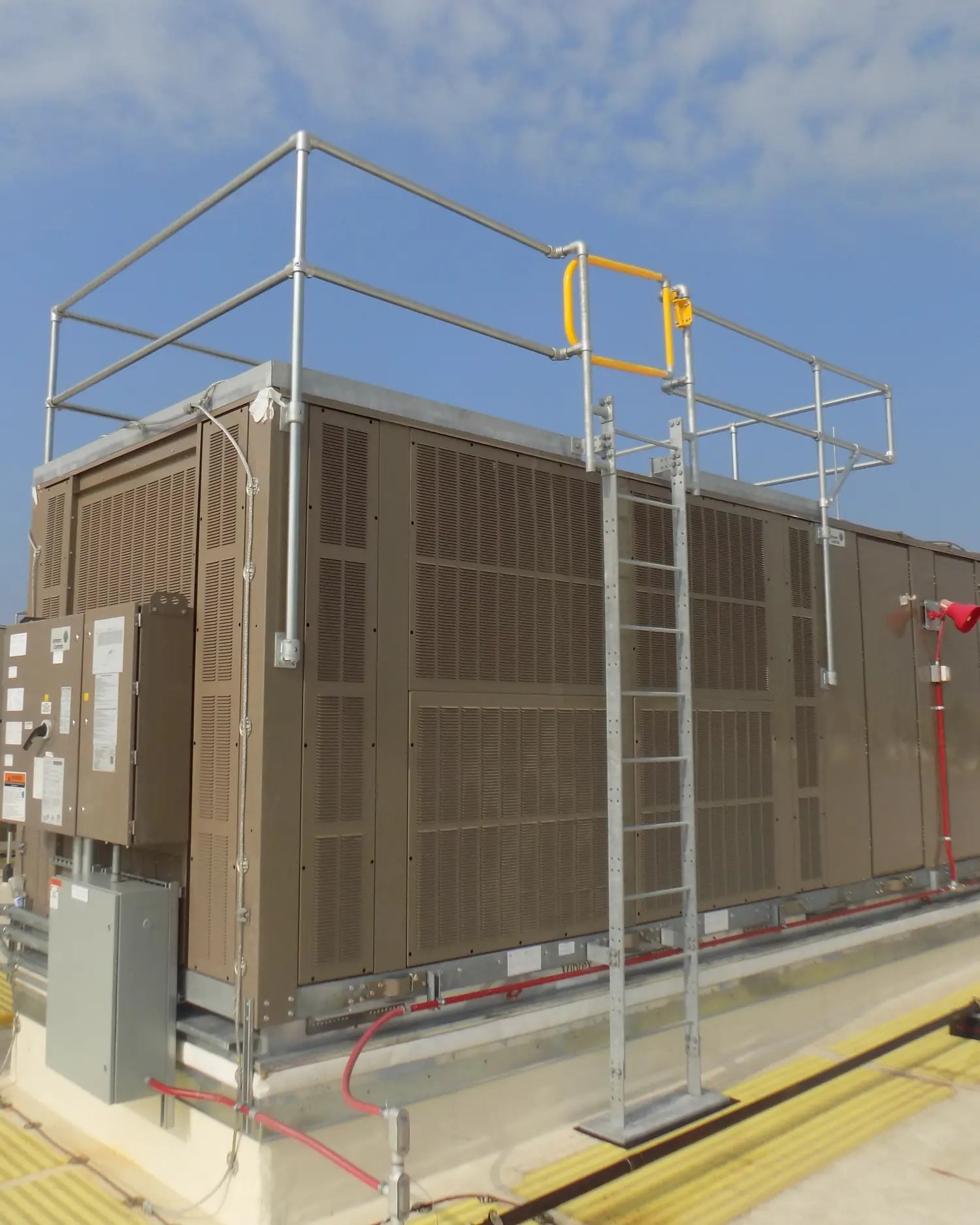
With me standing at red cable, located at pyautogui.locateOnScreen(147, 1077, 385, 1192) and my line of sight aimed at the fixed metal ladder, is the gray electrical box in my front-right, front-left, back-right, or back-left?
back-left

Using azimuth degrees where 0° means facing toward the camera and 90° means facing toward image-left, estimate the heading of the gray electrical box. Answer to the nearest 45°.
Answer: approximately 45°

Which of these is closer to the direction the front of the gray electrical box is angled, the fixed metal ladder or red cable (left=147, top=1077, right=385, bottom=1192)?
the red cable

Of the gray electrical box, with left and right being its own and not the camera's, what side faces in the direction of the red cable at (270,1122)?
left
